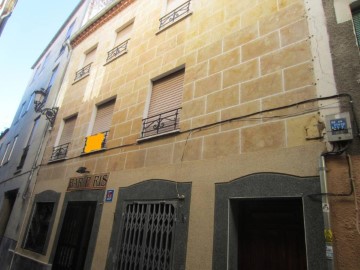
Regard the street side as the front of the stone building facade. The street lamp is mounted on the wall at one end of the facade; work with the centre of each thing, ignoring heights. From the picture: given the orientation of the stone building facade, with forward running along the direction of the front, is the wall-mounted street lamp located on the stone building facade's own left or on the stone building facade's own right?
on the stone building facade's own right

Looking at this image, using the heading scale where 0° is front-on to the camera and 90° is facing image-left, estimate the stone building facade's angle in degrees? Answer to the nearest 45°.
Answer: approximately 45°

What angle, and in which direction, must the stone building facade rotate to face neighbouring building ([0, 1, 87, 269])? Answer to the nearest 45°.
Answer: approximately 90° to its right

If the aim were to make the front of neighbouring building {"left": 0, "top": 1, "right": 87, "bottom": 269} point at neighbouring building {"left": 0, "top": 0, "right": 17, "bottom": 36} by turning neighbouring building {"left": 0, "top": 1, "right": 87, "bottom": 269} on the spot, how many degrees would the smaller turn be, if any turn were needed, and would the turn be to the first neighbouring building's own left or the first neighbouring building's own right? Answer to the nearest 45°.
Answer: approximately 45° to the first neighbouring building's own left
